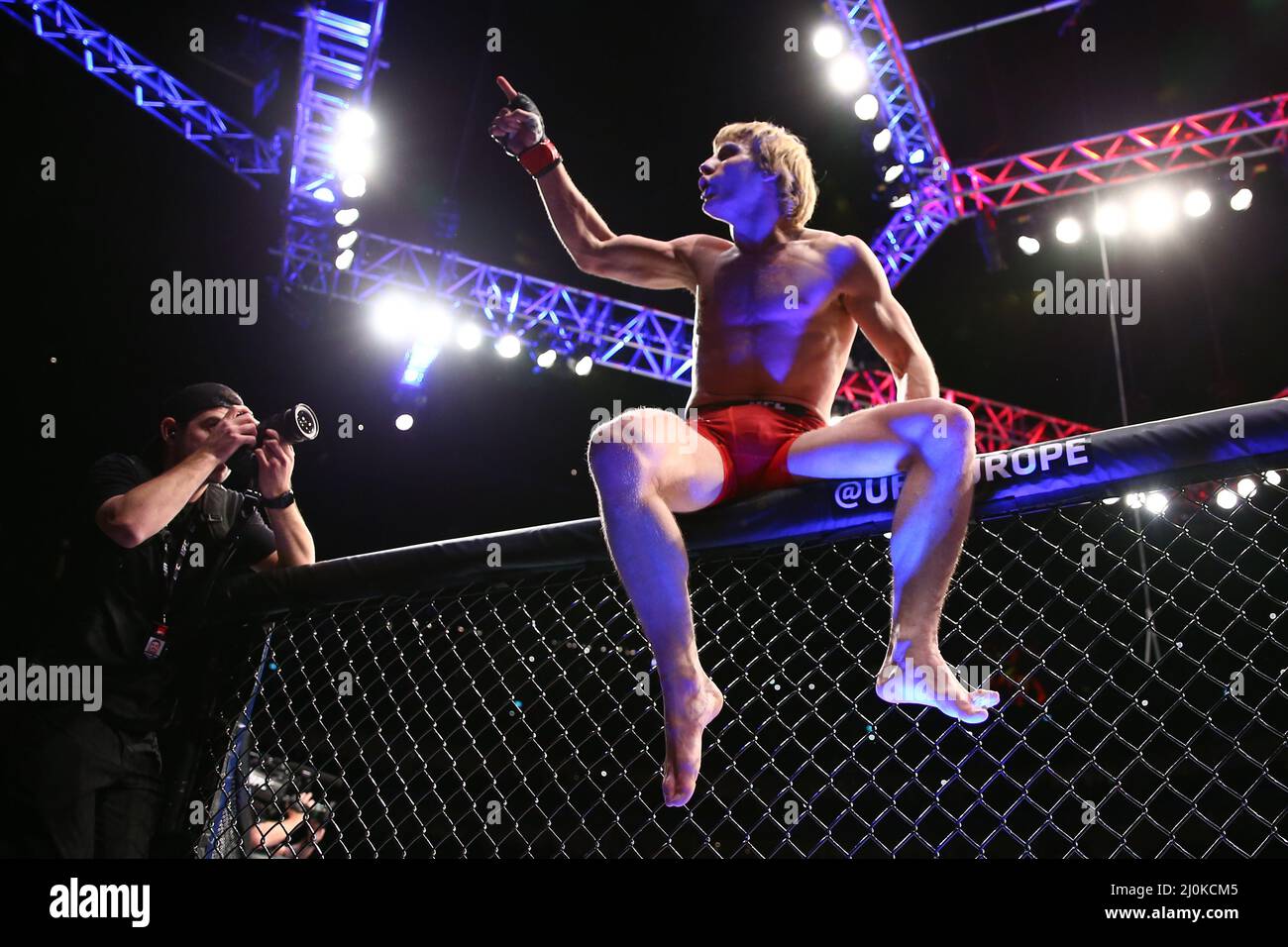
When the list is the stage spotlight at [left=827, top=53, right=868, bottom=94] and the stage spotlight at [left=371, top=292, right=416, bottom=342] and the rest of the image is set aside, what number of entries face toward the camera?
2

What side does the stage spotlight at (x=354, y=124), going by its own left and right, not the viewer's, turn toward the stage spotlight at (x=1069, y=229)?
left

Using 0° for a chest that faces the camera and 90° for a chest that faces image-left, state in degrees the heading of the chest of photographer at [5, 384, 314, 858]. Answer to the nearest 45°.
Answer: approximately 315°

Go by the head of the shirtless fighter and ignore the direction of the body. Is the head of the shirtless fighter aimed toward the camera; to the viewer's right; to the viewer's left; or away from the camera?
to the viewer's left
